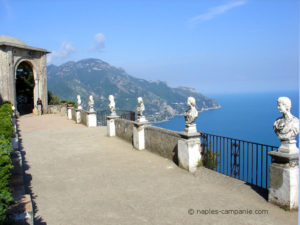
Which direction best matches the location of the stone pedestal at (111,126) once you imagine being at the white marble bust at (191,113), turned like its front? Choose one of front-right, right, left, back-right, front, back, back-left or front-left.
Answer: right

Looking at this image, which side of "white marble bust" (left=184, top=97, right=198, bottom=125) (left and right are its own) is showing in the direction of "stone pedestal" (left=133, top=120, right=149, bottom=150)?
right

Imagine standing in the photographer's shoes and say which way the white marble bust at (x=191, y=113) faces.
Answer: facing the viewer and to the left of the viewer
